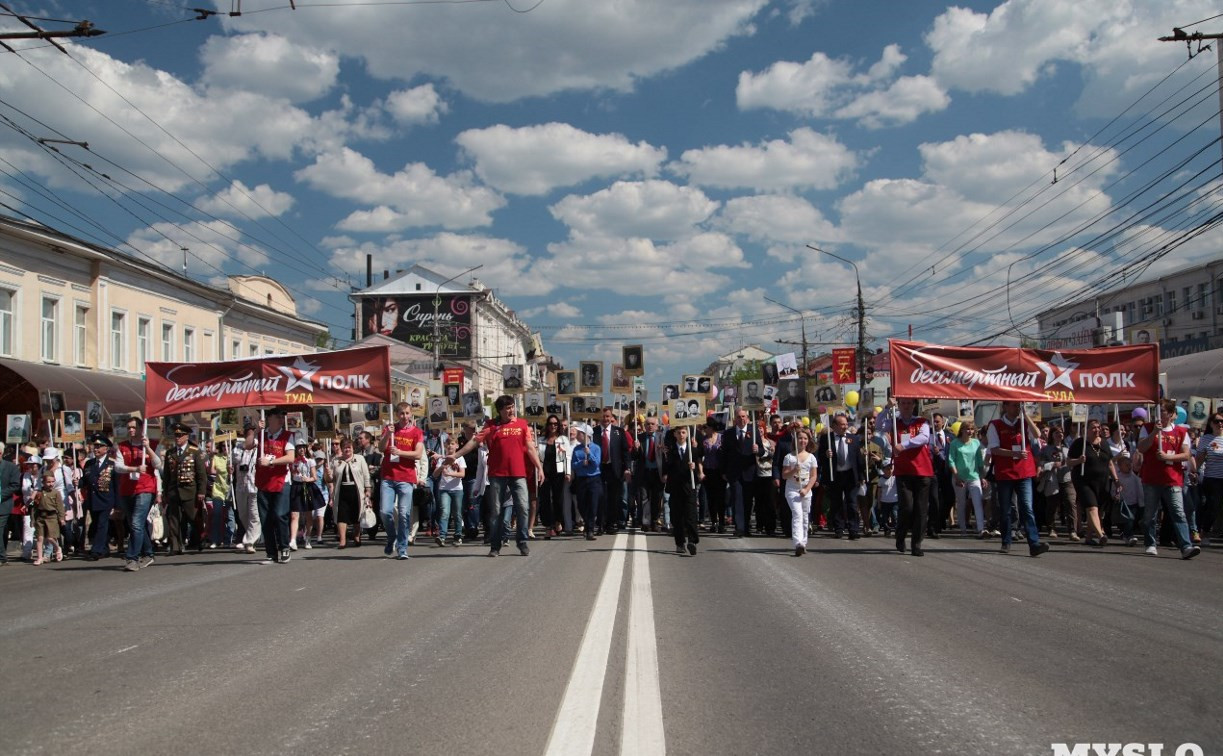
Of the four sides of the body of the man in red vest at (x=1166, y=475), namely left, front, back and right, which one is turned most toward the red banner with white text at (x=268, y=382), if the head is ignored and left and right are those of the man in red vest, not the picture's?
right

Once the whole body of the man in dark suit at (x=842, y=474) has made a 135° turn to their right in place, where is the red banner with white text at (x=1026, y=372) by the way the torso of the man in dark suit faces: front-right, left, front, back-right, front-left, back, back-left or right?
back

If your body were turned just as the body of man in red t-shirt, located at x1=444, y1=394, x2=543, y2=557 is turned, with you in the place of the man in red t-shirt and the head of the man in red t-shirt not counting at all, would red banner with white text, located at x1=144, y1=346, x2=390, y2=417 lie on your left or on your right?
on your right

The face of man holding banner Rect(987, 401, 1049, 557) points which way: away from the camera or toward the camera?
toward the camera

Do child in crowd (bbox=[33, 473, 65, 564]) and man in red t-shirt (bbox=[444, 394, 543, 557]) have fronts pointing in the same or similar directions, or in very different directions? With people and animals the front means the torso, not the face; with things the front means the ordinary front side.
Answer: same or similar directions

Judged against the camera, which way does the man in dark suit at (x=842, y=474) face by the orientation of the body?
toward the camera

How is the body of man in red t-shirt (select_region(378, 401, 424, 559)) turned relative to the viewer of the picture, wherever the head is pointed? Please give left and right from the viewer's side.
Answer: facing the viewer

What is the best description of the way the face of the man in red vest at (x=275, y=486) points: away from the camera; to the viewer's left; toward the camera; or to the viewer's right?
toward the camera

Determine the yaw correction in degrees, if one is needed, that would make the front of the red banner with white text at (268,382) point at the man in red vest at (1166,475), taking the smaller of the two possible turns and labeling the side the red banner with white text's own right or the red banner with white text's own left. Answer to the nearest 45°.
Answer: approximately 45° to the red banner with white text's own left

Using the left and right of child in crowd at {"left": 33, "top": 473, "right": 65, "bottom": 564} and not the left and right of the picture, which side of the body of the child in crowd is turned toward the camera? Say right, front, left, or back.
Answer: front

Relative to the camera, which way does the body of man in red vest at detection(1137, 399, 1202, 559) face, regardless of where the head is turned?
toward the camera
